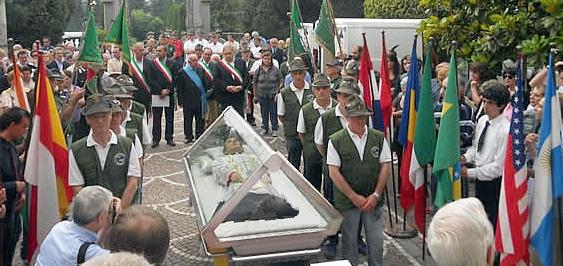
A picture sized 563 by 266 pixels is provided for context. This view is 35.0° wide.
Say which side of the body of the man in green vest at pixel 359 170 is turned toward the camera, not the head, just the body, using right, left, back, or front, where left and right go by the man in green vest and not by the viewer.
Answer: front

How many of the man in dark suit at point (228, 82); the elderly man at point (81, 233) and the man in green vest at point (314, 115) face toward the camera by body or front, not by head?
2

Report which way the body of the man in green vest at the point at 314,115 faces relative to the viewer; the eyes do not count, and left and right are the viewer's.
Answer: facing the viewer

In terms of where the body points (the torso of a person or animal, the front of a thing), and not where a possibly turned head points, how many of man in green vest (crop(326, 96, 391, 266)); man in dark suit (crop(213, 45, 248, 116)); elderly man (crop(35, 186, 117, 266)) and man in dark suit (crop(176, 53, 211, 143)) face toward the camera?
3

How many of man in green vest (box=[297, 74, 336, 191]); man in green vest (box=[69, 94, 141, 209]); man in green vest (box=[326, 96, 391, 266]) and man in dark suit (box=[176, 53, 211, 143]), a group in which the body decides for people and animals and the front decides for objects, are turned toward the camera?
4

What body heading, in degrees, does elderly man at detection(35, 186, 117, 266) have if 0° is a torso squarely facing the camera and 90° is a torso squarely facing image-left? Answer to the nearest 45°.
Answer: approximately 225°

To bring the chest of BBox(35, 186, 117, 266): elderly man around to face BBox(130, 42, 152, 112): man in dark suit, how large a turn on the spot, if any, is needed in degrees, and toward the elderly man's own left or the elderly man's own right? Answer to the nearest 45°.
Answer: approximately 45° to the elderly man's own left

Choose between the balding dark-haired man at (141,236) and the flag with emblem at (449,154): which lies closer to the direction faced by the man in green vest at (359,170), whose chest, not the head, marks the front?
the balding dark-haired man

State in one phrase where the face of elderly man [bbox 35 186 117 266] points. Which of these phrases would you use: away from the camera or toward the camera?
away from the camera

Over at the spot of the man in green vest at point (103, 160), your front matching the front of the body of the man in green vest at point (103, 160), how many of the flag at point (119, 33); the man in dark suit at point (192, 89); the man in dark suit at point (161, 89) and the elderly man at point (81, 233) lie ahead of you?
1

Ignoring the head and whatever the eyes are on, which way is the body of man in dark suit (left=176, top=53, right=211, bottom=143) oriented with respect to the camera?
toward the camera
